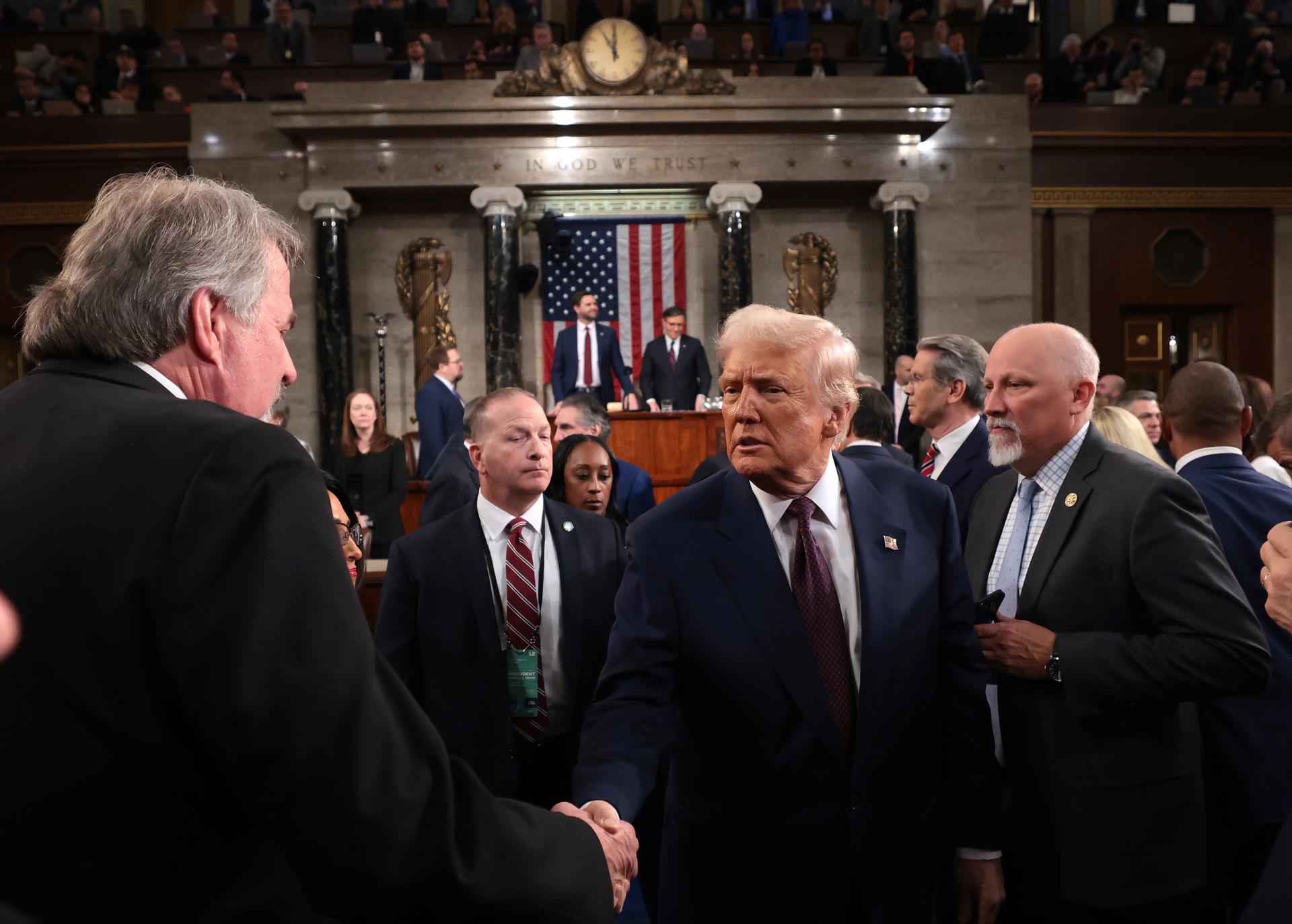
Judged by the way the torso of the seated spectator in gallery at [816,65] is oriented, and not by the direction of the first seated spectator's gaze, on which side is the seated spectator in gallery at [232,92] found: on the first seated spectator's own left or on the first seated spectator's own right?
on the first seated spectator's own right

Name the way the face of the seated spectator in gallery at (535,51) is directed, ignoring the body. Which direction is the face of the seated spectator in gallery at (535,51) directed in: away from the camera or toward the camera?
toward the camera

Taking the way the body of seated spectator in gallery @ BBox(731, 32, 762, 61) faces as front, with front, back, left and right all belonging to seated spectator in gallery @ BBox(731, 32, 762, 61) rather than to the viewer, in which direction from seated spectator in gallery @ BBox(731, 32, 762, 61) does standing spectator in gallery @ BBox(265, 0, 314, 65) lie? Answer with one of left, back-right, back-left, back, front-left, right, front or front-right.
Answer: right

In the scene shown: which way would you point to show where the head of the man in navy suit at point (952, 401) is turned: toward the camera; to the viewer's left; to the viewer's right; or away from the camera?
to the viewer's left

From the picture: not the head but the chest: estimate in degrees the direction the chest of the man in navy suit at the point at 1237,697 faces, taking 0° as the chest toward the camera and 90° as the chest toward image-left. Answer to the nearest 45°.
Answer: approximately 180°

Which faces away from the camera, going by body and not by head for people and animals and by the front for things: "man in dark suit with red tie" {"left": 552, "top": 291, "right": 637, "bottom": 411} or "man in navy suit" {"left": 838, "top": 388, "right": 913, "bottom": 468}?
the man in navy suit

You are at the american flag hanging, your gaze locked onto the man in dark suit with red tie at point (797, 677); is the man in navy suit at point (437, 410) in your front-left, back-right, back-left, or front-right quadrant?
front-right

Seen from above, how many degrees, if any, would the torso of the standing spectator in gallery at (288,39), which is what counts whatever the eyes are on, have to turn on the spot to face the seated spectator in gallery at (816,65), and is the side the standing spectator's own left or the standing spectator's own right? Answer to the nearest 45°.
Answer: approximately 45° to the standing spectator's own left

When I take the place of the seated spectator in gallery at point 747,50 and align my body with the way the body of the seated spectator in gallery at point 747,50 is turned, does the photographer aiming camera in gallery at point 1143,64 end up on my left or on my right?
on my left

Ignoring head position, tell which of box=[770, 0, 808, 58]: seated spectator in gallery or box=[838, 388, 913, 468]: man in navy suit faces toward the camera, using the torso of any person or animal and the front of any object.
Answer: the seated spectator in gallery

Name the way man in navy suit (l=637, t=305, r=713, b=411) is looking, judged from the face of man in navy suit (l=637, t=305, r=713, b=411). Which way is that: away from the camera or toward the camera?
toward the camera

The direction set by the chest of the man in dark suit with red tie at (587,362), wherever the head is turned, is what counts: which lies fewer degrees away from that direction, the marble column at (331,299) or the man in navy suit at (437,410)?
the man in navy suit

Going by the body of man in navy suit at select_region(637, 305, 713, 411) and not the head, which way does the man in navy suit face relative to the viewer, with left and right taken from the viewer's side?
facing the viewer

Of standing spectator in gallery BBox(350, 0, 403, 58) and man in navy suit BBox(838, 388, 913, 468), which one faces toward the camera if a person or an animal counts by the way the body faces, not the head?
the standing spectator in gallery

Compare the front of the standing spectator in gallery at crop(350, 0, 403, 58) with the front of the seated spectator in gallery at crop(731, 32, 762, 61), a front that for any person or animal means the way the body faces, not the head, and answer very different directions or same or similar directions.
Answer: same or similar directions

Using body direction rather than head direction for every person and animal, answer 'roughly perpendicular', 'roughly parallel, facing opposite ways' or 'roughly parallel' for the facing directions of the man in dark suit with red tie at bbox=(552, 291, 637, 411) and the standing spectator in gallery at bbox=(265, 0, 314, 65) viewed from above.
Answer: roughly parallel

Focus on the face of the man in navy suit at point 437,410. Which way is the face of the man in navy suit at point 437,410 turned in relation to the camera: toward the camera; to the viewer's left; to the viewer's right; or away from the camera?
to the viewer's right

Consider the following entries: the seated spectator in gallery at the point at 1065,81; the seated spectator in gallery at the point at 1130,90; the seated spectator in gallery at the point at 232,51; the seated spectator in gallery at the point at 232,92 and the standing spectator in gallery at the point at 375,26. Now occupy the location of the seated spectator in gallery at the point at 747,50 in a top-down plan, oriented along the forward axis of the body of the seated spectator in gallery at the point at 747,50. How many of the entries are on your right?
3

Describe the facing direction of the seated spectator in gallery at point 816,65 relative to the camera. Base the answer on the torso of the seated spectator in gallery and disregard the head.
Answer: toward the camera
